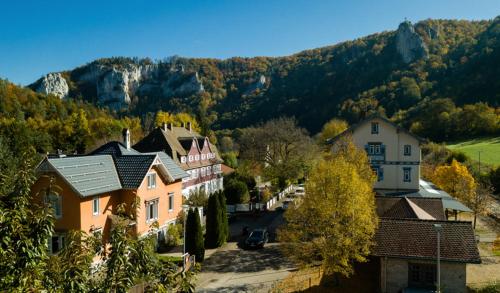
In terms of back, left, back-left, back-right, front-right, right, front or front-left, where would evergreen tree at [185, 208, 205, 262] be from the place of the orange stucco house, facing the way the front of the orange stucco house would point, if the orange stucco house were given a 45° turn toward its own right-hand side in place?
left

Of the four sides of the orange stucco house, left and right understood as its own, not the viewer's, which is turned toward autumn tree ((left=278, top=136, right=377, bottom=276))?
front

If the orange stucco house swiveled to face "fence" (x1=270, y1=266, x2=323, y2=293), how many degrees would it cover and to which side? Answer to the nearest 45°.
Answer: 0° — it already faces it

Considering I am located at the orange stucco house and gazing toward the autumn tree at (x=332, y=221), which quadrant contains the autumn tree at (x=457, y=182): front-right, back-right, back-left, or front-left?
front-left

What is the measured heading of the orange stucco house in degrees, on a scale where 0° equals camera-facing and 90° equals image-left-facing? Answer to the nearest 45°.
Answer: approximately 315°

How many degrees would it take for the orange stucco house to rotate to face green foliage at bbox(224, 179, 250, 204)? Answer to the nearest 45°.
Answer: approximately 90° to its left

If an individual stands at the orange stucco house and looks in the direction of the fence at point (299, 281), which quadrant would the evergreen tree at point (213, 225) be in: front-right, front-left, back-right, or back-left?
front-left
